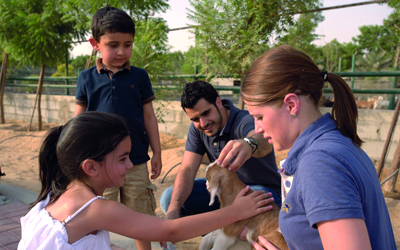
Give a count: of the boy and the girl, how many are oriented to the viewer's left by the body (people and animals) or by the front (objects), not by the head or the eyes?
0

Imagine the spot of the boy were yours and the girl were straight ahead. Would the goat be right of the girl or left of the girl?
left

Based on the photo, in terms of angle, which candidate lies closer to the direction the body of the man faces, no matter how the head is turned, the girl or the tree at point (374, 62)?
the girl

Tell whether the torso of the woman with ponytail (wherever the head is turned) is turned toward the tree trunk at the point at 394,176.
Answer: no

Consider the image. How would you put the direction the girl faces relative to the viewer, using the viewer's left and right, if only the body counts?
facing away from the viewer and to the right of the viewer

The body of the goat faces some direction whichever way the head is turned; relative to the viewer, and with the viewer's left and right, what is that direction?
facing to the left of the viewer

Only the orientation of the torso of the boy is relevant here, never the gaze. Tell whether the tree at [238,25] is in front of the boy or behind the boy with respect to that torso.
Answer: behind

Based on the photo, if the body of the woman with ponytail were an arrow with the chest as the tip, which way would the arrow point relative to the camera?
to the viewer's left

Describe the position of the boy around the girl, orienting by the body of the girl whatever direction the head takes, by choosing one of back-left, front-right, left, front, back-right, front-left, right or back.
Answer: front-left

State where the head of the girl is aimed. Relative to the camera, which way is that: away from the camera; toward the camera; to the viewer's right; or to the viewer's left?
to the viewer's right

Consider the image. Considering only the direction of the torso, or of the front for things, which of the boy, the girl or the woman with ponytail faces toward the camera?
the boy

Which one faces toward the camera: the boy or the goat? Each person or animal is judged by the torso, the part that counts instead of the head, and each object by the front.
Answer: the boy

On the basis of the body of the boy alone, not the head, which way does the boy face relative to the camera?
toward the camera
